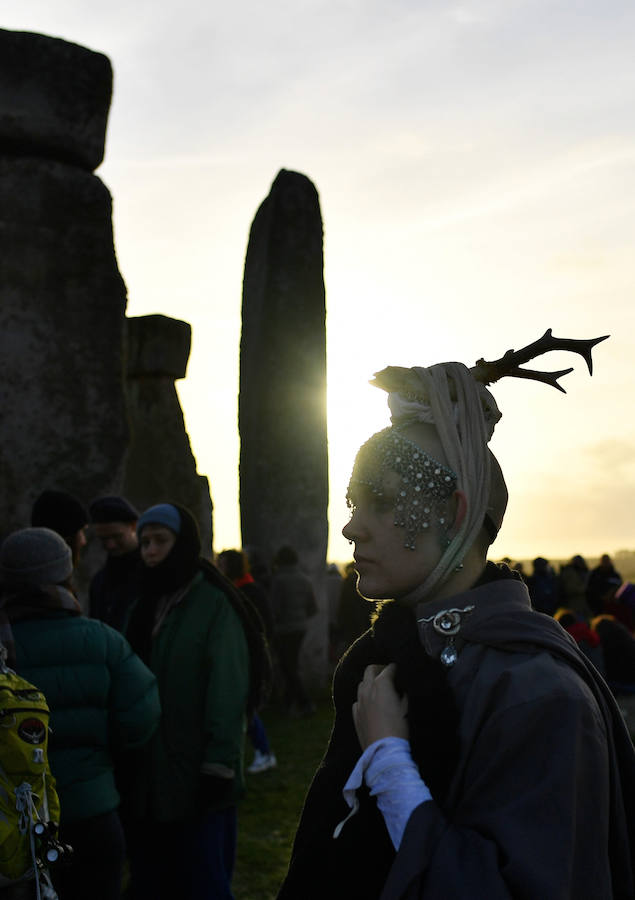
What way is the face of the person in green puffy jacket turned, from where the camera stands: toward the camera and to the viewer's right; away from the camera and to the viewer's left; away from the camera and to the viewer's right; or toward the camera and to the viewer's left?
away from the camera and to the viewer's right

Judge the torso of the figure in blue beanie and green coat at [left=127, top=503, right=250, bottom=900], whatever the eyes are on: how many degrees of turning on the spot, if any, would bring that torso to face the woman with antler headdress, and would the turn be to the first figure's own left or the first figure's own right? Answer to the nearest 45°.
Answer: approximately 45° to the first figure's own left

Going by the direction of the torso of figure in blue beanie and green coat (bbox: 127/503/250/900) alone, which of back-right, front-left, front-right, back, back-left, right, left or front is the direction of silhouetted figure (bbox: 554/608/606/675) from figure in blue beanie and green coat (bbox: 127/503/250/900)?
back

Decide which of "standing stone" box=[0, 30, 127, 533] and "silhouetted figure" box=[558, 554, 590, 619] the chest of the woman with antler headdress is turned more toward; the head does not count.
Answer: the standing stone

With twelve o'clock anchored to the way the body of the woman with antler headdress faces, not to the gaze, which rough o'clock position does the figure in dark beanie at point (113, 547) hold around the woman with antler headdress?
The figure in dark beanie is roughly at 2 o'clock from the woman with antler headdress.

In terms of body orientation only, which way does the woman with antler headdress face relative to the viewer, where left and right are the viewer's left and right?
facing to the left of the viewer

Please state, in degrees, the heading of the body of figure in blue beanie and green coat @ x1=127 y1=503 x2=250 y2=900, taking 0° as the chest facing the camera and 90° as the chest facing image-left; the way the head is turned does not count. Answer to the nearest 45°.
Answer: approximately 45°

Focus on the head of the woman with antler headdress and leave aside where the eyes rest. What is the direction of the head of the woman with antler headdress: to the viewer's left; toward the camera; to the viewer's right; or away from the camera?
to the viewer's left

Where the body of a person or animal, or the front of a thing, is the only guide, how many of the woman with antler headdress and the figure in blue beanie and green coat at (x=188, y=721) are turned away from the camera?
0
